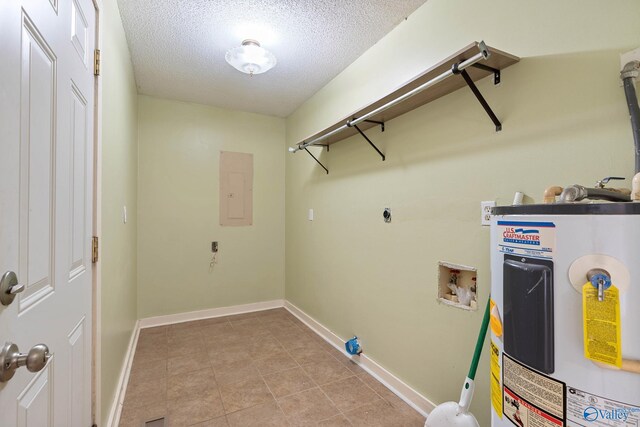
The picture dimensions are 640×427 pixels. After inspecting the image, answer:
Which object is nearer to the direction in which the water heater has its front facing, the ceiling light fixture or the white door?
the white door

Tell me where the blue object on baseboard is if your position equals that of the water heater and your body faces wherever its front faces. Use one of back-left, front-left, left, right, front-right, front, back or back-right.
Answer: right

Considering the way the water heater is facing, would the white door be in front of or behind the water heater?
in front

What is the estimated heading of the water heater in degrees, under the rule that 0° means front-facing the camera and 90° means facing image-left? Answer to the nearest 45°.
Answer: approximately 45°

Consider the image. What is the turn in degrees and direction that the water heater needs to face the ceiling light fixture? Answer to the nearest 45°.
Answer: approximately 45° to its right
